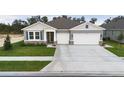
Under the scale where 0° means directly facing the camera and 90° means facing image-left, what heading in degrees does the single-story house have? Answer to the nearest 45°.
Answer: approximately 0°
